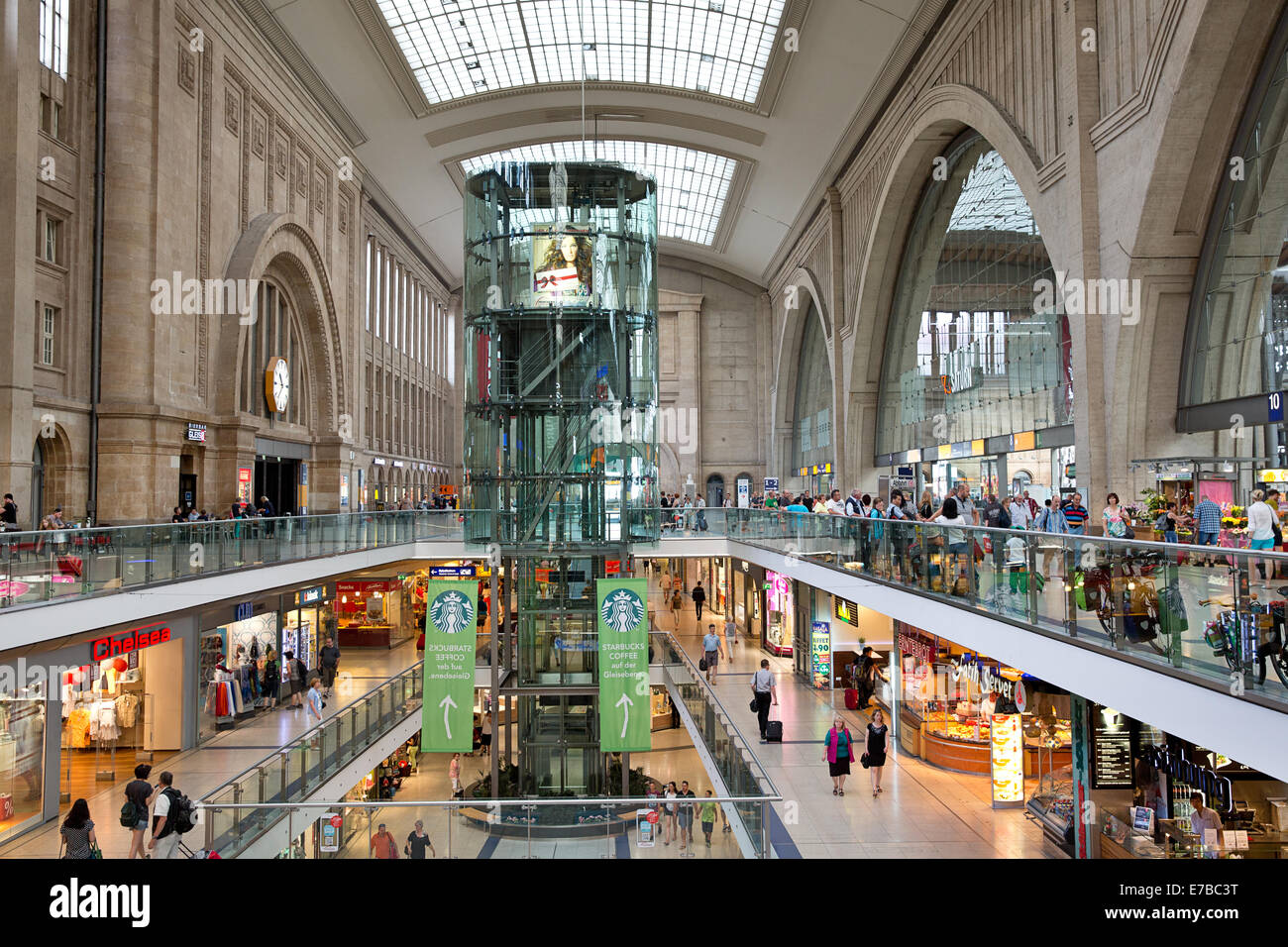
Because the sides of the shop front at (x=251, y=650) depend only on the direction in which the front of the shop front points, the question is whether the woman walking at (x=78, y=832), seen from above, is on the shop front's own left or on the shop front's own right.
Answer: on the shop front's own right

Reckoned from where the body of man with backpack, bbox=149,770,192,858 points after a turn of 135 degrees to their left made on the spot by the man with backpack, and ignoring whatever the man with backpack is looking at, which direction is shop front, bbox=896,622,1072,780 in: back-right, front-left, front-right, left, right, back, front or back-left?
left

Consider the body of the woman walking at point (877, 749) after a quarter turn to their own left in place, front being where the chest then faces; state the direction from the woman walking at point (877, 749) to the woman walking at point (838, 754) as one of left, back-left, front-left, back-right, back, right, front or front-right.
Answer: back-right

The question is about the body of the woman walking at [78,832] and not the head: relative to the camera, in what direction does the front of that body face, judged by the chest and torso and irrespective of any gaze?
away from the camera

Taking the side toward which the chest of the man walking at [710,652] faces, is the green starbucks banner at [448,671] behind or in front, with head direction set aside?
in front

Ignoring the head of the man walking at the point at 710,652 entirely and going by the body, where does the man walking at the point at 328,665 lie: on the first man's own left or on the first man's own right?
on the first man's own right

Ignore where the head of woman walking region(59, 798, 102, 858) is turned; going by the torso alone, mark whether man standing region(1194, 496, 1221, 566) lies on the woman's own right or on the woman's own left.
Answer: on the woman's own right

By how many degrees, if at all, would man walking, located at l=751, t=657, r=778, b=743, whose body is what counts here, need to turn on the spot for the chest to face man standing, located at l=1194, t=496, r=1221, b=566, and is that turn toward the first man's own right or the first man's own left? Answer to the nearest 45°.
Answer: approximately 135° to the first man's own right

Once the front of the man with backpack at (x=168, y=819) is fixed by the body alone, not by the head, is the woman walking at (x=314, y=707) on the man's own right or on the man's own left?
on the man's own right

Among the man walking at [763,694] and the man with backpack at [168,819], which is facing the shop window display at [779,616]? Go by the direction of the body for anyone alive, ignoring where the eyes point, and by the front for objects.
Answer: the man walking

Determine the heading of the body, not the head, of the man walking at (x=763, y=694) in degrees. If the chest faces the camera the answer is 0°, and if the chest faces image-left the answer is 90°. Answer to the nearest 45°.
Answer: approximately 180°

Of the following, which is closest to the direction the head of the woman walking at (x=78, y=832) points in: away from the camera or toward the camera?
away from the camera

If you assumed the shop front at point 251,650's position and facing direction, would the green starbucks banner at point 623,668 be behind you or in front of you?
in front

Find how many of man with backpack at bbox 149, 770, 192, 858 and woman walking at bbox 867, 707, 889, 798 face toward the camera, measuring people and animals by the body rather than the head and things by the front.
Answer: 1
